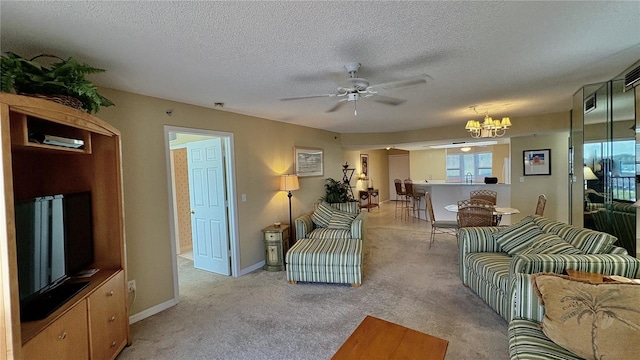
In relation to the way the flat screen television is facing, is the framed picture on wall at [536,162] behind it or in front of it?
in front

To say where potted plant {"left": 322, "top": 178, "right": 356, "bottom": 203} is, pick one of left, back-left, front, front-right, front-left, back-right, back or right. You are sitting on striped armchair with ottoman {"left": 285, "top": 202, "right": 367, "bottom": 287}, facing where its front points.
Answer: back

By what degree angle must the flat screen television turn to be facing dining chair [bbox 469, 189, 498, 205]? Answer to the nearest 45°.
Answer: approximately 45° to its left

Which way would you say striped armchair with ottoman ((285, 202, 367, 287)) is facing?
toward the camera

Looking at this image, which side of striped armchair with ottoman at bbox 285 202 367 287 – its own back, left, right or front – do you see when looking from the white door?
right

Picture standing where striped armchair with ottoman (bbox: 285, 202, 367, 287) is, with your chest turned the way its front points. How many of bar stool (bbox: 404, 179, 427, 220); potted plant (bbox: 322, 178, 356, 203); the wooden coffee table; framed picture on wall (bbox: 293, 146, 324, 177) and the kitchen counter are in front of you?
1

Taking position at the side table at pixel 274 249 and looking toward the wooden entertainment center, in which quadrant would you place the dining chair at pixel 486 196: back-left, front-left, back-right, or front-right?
back-left

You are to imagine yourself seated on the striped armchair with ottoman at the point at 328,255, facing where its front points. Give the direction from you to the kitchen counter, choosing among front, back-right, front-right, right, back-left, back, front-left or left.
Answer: back-left

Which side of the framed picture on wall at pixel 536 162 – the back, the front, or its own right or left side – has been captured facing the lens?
front

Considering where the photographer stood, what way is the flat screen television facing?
facing the viewer and to the right of the viewer

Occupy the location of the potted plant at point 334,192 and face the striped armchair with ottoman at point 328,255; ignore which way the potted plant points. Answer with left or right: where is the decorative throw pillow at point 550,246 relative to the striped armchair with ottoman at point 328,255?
left

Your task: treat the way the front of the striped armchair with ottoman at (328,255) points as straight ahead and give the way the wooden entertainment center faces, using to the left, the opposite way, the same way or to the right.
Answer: to the left

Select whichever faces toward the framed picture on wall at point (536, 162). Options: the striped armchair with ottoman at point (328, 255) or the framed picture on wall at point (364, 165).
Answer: the framed picture on wall at point (364, 165)

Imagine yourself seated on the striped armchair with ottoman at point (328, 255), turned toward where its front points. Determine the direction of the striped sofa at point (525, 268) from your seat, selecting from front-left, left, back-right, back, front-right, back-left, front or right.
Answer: front-left
